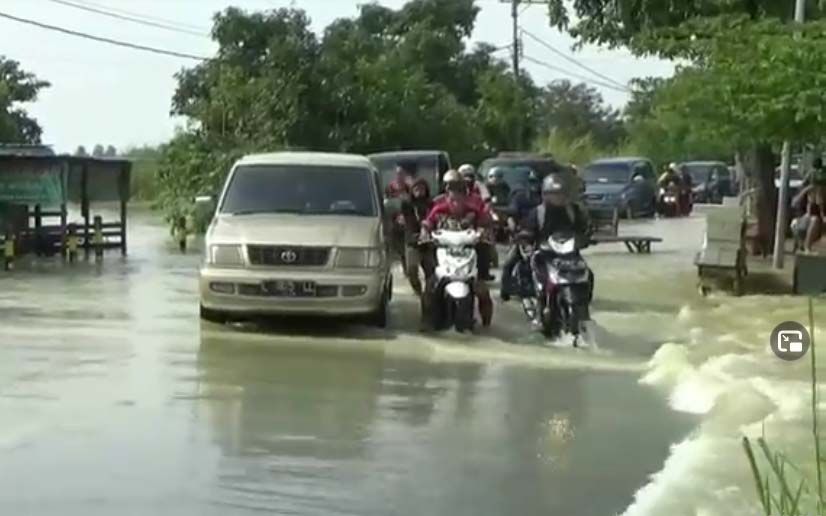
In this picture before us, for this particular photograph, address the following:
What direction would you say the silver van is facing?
toward the camera

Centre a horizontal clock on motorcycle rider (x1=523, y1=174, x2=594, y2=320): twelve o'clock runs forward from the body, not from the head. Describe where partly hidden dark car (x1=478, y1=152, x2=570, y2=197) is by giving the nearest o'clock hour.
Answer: The partly hidden dark car is roughly at 6 o'clock from the motorcycle rider.

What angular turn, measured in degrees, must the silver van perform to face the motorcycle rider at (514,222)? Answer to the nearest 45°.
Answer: approximately 135° to its left

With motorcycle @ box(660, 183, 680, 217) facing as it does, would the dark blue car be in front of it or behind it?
in front

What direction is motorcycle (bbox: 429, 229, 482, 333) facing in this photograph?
toward the camera

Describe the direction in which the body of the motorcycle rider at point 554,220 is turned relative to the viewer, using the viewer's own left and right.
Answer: facing the viewer

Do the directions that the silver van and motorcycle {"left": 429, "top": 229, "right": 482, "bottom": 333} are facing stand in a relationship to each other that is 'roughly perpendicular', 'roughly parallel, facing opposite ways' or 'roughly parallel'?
roughly parallel

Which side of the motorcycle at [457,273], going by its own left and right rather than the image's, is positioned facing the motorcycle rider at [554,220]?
left

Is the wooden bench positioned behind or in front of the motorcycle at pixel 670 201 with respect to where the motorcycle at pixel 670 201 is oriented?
in front

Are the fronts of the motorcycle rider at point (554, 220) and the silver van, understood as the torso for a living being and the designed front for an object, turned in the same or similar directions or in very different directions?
same or similar directions

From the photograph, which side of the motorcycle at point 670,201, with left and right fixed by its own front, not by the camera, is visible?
front

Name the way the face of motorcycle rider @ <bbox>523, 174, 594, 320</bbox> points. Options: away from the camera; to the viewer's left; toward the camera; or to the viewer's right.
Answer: toward the camera

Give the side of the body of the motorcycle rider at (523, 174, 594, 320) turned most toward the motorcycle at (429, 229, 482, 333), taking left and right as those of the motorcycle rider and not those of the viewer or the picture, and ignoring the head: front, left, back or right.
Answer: right

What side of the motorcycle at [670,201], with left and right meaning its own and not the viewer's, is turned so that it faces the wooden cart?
front
